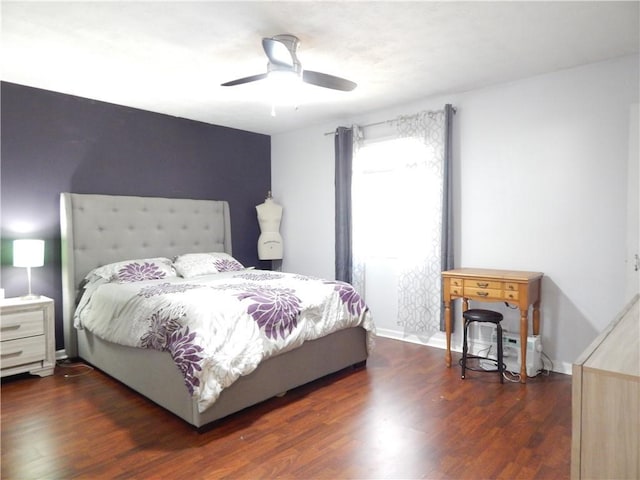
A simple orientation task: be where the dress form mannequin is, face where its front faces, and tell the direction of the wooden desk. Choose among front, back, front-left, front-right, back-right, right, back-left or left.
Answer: front-left

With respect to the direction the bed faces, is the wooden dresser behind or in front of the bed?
in front

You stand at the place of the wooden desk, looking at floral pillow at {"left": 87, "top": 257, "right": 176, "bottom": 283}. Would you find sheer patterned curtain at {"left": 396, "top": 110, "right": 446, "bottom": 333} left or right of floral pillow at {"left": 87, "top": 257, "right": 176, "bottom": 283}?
right

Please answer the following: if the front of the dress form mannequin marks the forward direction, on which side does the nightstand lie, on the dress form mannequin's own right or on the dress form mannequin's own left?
on the dress form mannequin's own right

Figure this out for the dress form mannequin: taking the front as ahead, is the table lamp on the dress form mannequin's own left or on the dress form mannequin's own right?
on the dress form mannequin's own right

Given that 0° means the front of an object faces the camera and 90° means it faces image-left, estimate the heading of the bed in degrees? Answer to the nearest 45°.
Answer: approximately 315°

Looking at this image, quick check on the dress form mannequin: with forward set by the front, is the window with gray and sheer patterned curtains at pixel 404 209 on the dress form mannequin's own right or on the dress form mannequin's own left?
on the dress form mannequin's own left

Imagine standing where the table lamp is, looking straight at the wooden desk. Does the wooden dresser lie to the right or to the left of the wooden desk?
right

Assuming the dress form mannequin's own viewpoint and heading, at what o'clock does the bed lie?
The bed is roughly at 1 o'clock from the dress form mannequin.

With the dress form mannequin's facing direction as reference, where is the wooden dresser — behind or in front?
in front

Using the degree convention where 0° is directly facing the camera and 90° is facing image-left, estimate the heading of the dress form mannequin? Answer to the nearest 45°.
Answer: approximately 0°

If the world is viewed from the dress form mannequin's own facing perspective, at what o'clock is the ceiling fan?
The ceiling fan is roughly at 12 o'clock from the dress form mannequin.
